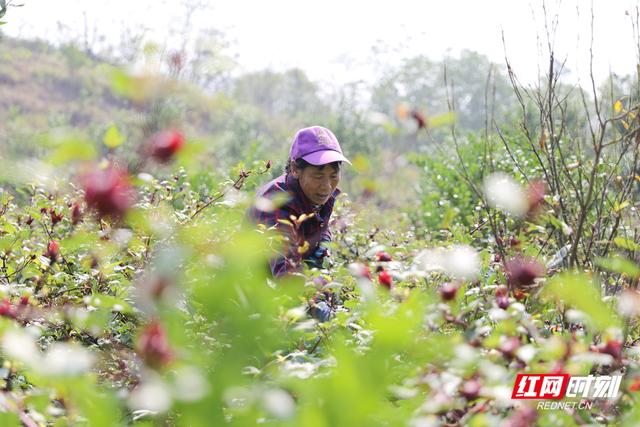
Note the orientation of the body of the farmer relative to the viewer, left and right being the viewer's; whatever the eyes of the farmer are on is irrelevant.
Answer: facing the viewer and to the right of the viewer

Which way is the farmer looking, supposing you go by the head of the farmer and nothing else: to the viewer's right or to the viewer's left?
to the viewer's right
